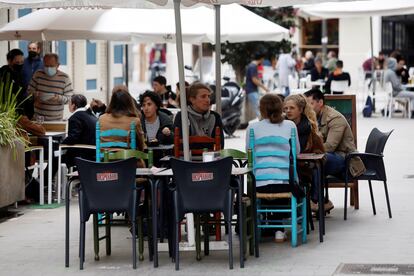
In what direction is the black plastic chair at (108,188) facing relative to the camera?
away from the camera

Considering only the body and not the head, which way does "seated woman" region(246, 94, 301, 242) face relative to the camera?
away from the camera

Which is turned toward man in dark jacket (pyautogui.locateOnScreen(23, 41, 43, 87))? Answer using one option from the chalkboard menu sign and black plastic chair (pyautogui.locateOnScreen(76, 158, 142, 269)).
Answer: the black plastic chair

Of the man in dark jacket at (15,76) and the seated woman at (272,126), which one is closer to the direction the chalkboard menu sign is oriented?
the seated woman

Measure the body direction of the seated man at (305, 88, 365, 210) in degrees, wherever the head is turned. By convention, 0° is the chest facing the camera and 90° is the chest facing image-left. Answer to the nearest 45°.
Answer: approximately 90°

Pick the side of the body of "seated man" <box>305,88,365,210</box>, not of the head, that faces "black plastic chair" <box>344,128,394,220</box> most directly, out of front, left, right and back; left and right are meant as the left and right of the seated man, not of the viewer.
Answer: back

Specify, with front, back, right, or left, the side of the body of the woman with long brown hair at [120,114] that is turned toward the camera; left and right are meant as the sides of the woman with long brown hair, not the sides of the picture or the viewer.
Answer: back

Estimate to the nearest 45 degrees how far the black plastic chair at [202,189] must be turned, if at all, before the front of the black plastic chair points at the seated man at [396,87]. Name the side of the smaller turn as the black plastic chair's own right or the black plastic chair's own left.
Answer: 0° — it already faces them

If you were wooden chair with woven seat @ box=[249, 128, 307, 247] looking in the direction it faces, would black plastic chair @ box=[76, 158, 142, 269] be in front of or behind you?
behind
